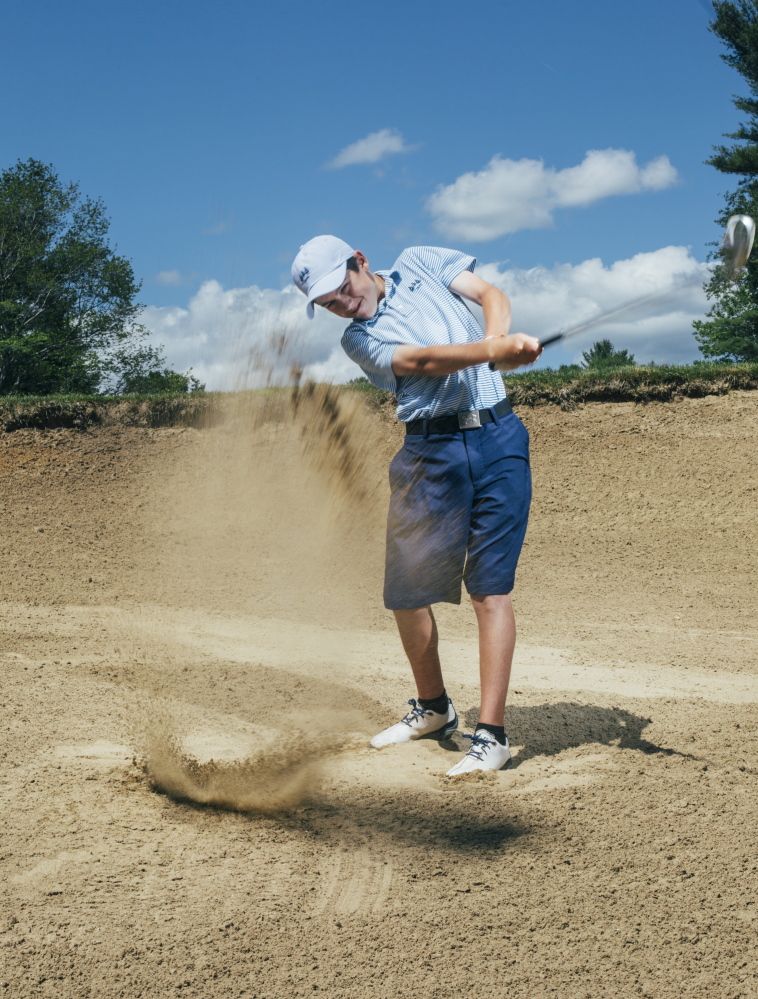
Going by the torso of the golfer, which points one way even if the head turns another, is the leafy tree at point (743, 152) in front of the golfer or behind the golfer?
behind

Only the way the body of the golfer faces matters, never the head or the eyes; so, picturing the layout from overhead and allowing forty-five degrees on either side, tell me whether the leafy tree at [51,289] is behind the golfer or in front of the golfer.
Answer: behind

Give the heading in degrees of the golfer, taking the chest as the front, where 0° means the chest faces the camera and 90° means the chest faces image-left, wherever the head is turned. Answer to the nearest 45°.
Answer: approximately 0°
